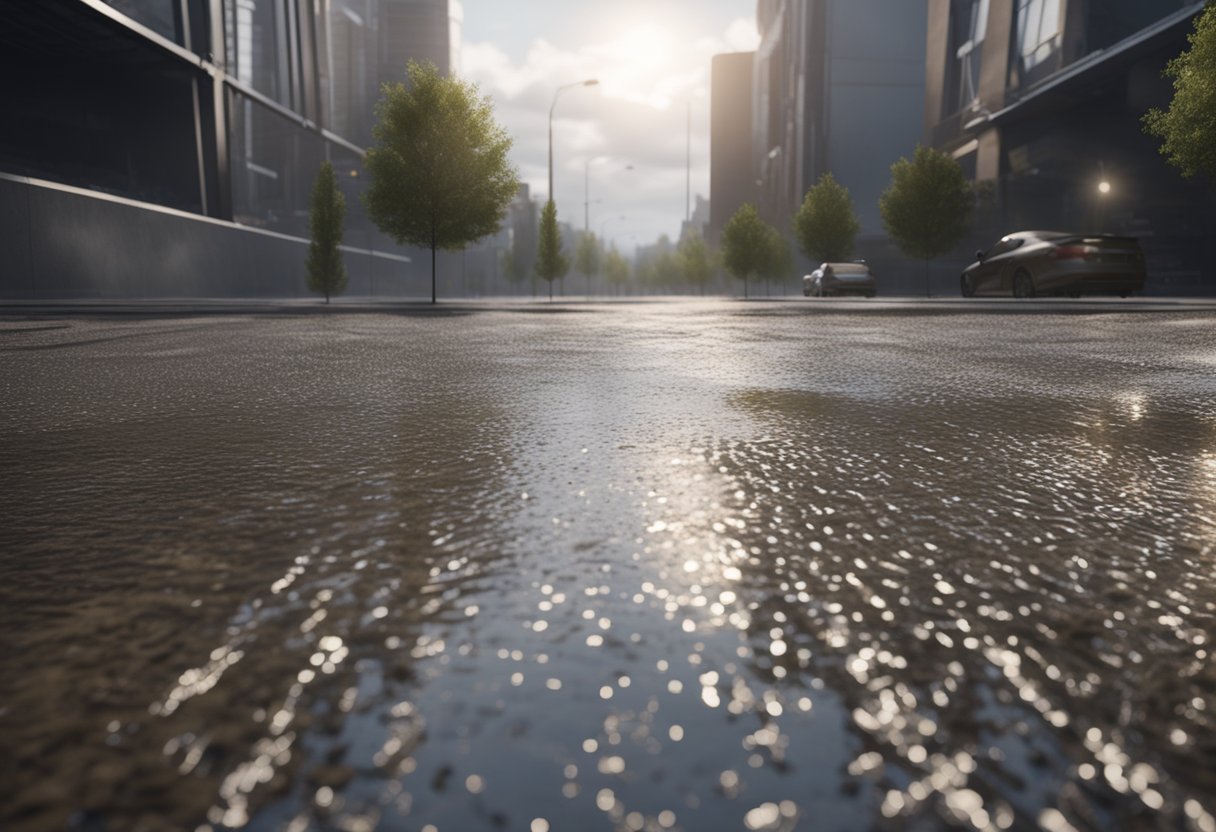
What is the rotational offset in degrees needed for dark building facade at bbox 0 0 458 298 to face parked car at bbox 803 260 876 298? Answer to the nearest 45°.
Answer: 0° — it already faces it

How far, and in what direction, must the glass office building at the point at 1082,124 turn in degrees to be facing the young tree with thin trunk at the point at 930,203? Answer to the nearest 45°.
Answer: approximately 45° to its right

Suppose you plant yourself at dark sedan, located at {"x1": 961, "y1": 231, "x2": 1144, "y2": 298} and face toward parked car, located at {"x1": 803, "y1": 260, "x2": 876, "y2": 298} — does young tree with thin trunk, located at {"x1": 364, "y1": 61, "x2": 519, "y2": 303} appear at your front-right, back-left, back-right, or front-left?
front-left

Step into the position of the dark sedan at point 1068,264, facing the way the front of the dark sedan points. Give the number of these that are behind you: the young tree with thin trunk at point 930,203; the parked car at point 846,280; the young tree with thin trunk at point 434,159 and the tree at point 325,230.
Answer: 0

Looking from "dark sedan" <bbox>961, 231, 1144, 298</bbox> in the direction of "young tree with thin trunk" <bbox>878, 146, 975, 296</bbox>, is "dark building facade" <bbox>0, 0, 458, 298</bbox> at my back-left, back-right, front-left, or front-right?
front-left

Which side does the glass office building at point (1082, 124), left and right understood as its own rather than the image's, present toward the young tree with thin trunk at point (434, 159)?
front

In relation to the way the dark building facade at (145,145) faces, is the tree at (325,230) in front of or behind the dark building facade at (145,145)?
in front

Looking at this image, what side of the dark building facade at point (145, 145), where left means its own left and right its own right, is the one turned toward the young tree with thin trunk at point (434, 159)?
front

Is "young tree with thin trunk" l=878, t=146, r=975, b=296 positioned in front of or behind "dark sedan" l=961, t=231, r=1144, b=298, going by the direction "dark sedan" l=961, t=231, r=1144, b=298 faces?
in front

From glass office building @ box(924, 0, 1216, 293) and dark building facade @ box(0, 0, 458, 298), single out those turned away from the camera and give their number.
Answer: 0

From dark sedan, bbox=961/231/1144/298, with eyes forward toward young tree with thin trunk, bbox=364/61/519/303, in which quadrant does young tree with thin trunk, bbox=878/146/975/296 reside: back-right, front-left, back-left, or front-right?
front-right

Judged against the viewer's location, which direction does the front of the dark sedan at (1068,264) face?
facing away from the viewer and to the left of the viewer

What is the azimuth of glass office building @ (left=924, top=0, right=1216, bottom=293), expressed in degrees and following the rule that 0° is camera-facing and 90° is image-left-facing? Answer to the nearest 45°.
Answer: approximately 45°

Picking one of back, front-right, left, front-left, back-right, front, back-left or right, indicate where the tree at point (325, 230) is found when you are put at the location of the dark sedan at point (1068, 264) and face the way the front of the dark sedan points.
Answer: front-left

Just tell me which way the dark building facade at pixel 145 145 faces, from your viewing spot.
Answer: facing the viewer and to the right of the viewer

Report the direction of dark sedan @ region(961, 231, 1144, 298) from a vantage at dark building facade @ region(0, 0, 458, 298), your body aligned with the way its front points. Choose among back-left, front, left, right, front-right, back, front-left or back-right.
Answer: front
